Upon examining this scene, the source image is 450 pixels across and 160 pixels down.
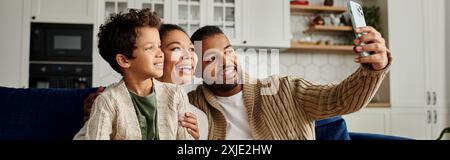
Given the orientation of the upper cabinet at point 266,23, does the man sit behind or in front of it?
in front

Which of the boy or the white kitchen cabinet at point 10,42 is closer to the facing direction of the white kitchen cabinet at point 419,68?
the boy

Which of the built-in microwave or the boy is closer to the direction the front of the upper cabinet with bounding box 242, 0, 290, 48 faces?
the boy

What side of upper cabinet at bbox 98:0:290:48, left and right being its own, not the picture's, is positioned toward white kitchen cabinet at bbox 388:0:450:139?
left

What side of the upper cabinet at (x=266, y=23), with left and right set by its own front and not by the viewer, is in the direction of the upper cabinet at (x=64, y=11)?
right

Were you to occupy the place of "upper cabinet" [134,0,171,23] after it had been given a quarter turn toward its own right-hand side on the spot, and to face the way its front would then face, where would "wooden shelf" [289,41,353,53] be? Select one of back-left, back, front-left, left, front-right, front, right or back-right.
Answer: back

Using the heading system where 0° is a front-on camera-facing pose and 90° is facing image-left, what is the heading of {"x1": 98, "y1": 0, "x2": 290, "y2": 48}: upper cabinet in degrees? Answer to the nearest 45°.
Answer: approximately 0°

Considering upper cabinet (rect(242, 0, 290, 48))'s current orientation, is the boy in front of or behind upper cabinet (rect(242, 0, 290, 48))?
in front

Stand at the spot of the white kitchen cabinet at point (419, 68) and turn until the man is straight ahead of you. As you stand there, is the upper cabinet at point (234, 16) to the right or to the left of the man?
right

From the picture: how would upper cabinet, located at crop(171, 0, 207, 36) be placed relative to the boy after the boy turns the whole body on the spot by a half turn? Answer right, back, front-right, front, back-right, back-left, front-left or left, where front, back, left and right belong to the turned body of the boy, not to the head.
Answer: front-right

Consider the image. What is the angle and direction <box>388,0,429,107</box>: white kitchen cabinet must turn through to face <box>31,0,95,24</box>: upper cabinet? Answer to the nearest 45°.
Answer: approximately 45° to its right

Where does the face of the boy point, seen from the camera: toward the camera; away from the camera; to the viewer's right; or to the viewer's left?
to the viewer's right

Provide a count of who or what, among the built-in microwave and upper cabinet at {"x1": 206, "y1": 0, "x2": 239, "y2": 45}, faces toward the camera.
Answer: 2

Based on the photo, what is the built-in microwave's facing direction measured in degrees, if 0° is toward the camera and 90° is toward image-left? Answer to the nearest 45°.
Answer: approximately 0°
